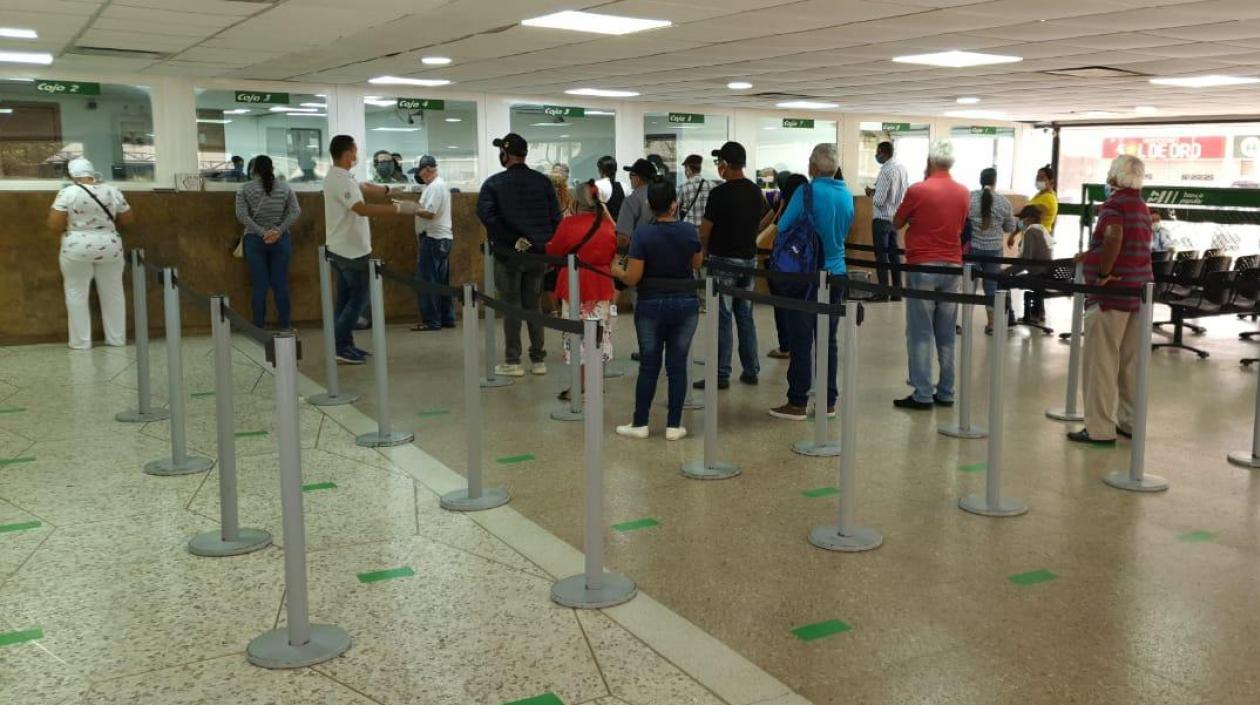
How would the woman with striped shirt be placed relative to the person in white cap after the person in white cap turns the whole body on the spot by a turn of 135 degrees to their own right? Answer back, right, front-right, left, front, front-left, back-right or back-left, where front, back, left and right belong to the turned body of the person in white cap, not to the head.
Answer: front-left

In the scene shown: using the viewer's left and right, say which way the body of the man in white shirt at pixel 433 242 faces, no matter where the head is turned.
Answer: facing to the left of the viewer

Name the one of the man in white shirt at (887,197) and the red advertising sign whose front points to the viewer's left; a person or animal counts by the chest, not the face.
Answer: the man in white shirt

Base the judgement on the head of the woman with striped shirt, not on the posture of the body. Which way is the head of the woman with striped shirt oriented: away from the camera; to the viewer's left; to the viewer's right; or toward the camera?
away from the camera

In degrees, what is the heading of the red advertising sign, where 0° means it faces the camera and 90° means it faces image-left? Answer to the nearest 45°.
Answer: approximately 0°

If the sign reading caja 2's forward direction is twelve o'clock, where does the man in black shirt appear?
The man in black shirt is roughly at 11 o'clock from the sign reading caja 2.

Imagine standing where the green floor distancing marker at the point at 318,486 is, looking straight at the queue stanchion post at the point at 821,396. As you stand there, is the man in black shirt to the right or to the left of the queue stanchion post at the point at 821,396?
left

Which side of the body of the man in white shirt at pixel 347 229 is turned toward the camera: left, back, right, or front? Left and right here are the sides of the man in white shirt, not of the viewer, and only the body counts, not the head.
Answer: right

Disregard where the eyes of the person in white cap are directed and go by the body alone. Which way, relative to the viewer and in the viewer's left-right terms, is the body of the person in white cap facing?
facing away from the viewer

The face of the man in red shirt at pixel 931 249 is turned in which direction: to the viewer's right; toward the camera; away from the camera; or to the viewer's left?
away from the camera

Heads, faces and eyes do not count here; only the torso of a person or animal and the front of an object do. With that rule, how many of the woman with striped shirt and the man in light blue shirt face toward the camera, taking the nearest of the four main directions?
0
